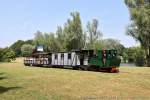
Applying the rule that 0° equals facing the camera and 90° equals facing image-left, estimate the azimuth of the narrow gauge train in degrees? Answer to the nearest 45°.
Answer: approximately 315°
